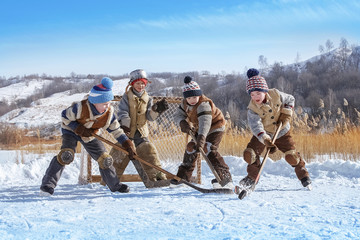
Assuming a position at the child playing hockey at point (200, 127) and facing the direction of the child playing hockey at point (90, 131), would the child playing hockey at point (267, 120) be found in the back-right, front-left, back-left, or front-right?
back-left

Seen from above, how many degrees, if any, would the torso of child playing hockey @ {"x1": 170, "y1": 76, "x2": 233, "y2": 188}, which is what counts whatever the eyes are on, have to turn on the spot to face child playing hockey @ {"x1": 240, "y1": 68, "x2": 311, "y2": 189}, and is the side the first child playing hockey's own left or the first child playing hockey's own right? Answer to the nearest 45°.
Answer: approximately 135° to the first child playing hockey's own left

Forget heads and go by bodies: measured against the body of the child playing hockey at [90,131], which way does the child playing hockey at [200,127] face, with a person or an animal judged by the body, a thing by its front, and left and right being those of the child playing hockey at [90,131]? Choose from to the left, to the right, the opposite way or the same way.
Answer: to the right

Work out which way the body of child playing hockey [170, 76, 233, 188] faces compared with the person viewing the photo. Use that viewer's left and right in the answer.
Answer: facing the viewer and to the left of the viewer

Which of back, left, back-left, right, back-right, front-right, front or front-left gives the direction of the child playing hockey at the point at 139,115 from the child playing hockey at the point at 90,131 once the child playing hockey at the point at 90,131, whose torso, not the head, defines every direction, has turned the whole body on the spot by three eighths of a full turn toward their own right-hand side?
back-right

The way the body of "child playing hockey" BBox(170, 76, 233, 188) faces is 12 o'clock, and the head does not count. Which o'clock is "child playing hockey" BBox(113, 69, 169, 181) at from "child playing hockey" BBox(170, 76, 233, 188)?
"child playing hockey" BBox(113, 69, 169, 181) is roughly at 2 o'clock from "child playing hockey" BBox(170, 76, 233, 188).

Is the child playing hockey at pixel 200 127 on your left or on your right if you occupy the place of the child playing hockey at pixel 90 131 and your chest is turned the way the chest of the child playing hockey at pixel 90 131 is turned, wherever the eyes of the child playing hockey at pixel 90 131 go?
on your left

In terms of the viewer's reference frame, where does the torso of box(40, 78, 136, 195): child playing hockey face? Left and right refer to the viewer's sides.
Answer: facing the viewer and to the right of the viewer

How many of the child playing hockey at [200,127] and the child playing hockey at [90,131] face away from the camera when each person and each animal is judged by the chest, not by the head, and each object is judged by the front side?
0

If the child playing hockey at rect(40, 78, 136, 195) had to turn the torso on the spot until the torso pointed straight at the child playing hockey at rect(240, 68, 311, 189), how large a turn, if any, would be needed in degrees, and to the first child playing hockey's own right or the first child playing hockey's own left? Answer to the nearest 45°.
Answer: approximately 45° to the first child playing hockey's own left
